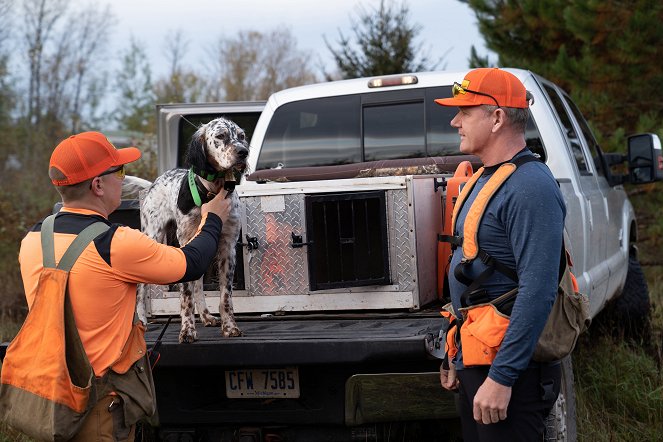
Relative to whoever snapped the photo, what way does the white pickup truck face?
facing away from the viewer and to the right of the viewer

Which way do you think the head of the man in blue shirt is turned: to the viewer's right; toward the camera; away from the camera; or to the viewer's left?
to the viewer's left

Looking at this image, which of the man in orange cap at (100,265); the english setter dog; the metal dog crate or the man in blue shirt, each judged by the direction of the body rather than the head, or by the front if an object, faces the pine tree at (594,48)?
the man in orange cap

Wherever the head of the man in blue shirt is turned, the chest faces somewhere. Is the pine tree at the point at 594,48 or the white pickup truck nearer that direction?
the white pickup truck

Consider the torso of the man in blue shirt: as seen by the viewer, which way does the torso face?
to the viewer's left

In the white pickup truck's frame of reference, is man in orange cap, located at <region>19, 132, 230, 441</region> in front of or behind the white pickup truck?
behind

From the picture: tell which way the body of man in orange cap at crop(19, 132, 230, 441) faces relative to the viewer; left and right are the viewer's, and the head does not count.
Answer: facing away from the viewer and to the right of the viewer

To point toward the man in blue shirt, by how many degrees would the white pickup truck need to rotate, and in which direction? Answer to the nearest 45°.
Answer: approximately 135° to its right

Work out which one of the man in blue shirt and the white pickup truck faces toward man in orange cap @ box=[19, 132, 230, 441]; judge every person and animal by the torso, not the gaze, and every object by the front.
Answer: the man in blue shirt
